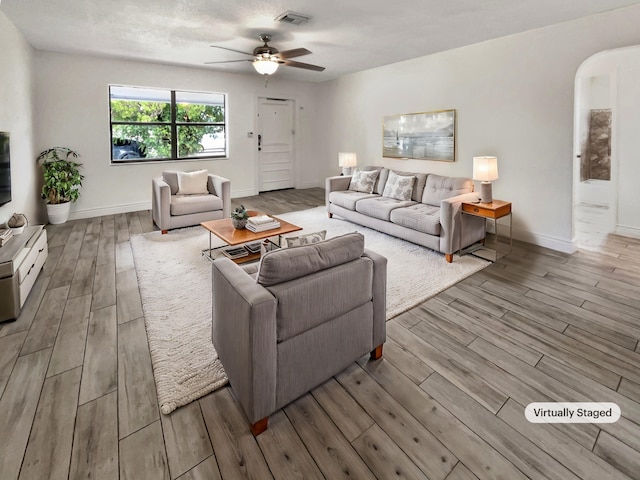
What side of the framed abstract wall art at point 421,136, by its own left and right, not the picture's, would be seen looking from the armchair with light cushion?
front

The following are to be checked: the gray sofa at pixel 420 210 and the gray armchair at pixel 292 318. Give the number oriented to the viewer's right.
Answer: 0

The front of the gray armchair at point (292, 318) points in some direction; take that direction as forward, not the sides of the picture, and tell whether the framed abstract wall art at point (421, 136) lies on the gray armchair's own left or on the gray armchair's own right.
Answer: on the gray armchair's own right

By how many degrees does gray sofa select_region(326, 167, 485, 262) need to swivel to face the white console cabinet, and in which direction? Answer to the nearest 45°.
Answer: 0° — it already faces it

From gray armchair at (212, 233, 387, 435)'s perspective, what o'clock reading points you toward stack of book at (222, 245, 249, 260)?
The stack of book is roughly at 1 o'clock from the gray armchair.

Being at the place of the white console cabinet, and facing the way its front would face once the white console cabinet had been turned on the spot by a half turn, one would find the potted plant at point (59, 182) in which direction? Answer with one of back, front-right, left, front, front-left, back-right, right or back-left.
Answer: right

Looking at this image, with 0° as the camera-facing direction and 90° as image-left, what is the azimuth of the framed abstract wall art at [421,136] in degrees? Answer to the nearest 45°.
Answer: approximately 45°

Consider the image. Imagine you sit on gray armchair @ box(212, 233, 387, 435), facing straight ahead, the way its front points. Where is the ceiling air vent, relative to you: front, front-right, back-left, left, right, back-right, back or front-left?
front-right

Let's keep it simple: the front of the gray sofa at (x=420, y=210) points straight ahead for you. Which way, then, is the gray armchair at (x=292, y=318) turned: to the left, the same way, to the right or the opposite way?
to the right

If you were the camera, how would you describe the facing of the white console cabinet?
facing to the right of the viewer
